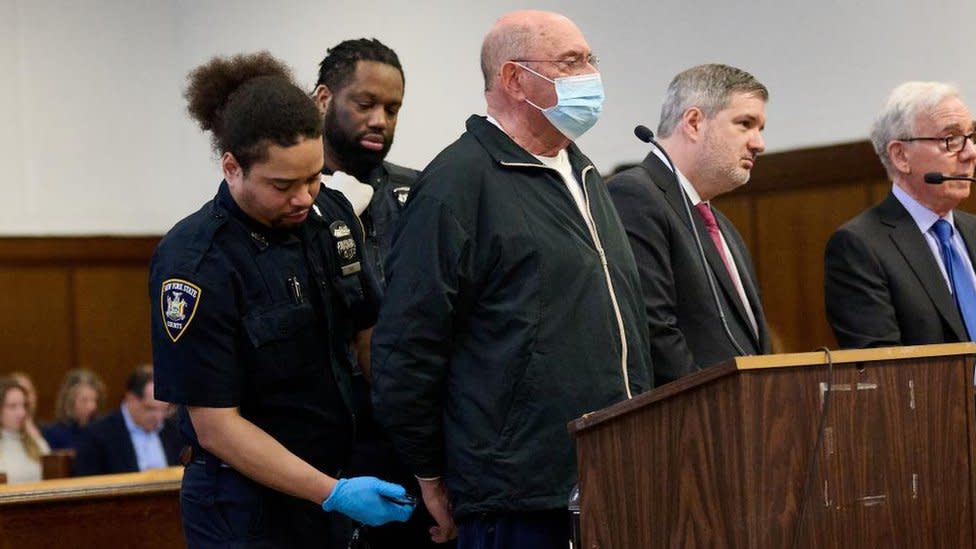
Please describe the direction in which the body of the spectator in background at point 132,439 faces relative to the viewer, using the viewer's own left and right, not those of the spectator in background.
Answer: facing the viewer and to the right of the viewer

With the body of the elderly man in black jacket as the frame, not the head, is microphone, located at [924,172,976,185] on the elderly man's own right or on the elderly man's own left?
on the elderly man's own left

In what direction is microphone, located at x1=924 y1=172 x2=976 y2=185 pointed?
to the viewer's left

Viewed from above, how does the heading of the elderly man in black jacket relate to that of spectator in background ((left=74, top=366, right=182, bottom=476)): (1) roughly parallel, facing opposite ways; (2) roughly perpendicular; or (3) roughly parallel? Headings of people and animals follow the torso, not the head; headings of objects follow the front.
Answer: roughly parallel

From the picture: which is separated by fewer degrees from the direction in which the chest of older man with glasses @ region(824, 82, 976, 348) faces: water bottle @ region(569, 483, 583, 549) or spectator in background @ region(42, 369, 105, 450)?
the water bottle

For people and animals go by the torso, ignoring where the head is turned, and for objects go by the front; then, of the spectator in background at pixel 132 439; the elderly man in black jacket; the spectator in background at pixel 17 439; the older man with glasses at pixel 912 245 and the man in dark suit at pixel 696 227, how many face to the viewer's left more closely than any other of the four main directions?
0

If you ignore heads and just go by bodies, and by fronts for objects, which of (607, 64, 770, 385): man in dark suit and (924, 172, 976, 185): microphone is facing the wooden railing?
the microphone

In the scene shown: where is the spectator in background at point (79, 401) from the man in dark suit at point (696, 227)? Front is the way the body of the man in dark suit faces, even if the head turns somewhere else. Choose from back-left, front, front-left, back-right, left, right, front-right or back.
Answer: back

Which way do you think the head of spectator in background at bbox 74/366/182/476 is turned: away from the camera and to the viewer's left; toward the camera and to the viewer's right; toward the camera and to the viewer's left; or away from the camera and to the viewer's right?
toward the camera and to the viewer's right

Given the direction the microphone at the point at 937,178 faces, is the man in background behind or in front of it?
in front

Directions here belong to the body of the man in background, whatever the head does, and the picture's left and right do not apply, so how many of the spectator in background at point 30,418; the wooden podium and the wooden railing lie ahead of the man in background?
1

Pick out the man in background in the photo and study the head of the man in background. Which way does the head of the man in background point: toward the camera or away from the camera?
toward the camera

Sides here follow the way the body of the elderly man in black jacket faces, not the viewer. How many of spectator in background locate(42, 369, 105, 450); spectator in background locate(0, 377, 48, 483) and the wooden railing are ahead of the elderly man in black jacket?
0
